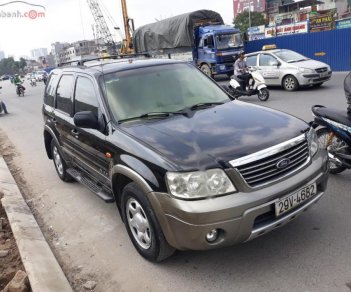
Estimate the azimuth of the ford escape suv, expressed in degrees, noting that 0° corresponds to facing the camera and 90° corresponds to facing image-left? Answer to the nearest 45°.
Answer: approximately 315°

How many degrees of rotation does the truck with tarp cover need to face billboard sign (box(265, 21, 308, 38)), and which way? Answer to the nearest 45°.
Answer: approximately 90° to its left

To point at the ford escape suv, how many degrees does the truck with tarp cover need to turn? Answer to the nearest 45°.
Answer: approximately 45° to its right

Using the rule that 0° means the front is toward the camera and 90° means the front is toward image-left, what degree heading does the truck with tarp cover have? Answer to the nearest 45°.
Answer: approximately 315°

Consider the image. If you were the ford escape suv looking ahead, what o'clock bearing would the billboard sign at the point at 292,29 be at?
The billboard sign is roughly at 8 o'clock from the ford escape suv.

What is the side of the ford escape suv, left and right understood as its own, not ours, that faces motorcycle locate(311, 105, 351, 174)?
left
